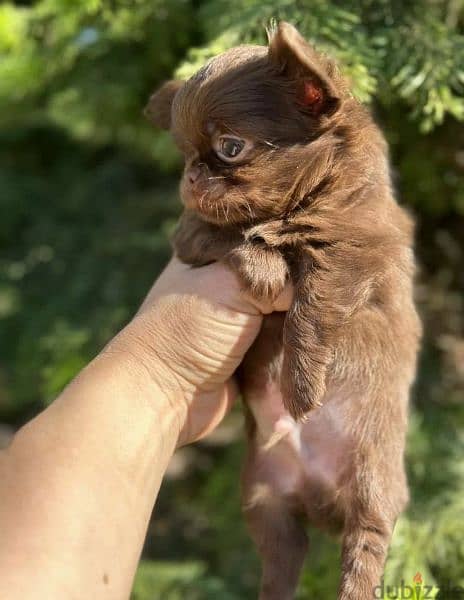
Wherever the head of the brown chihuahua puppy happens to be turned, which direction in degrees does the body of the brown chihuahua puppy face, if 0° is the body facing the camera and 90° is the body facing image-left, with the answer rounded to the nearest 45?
approximately 45°
